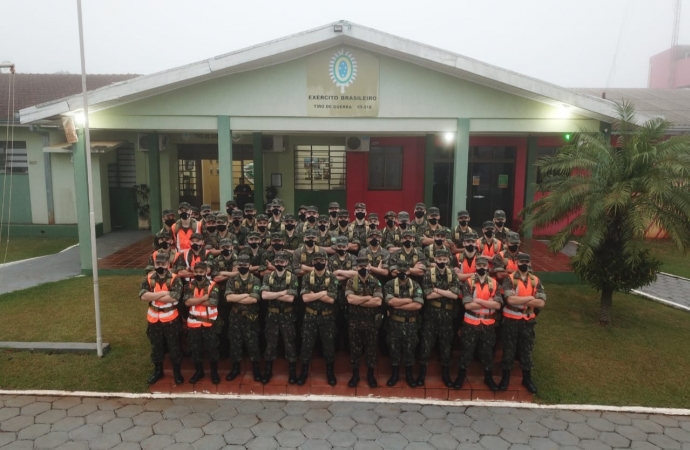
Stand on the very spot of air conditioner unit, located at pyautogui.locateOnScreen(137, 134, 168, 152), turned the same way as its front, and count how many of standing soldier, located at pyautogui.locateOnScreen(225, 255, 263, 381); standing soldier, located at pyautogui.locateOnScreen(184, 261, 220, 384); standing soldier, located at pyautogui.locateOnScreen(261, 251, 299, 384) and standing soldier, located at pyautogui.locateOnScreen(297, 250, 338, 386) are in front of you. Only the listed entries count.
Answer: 4

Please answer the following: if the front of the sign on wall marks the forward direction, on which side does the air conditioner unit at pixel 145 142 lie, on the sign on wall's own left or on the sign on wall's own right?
on the sign on wall's own right

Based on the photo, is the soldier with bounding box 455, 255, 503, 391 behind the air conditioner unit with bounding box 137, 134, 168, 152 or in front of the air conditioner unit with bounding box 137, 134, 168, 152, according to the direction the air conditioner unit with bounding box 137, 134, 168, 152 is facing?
in front

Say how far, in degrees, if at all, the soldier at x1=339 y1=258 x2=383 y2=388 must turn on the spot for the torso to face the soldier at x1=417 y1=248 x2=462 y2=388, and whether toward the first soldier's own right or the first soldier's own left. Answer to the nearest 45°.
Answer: approximately 90° to the first soldier's own left

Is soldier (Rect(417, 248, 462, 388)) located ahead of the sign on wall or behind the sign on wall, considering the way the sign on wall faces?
ahead

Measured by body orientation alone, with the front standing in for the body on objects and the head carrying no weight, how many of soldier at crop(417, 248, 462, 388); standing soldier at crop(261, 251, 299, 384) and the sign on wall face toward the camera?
3

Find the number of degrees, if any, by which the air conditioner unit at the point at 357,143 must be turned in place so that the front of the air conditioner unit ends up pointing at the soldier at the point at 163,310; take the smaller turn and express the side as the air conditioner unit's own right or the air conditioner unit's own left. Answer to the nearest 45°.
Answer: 0° — it already faces them

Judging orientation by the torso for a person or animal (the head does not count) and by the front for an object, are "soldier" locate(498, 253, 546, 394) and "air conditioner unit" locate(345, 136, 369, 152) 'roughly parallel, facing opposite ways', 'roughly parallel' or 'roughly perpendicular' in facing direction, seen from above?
roughly parallel

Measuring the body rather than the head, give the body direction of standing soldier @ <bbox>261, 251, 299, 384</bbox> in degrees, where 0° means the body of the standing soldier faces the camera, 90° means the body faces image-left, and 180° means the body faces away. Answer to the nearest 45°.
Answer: approximately 0°

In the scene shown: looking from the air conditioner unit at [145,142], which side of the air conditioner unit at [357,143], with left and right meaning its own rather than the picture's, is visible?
right

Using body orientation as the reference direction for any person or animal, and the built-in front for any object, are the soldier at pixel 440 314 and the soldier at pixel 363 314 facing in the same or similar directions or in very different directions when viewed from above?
same or similar directions

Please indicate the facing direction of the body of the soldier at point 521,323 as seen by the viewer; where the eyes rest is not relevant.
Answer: toward the camera

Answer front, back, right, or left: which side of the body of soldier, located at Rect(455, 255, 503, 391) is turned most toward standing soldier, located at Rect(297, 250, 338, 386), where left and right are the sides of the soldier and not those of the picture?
right

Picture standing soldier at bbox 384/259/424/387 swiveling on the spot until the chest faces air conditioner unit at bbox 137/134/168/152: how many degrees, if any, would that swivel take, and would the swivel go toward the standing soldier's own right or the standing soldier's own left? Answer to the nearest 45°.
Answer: approximately 135° to the standing soldier's own right

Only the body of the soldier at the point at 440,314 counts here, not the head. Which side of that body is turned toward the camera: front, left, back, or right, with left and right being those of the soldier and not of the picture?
front

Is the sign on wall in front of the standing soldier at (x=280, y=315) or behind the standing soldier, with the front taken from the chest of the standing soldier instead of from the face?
behind

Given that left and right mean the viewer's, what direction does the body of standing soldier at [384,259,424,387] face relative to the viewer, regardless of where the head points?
facing the viewer
